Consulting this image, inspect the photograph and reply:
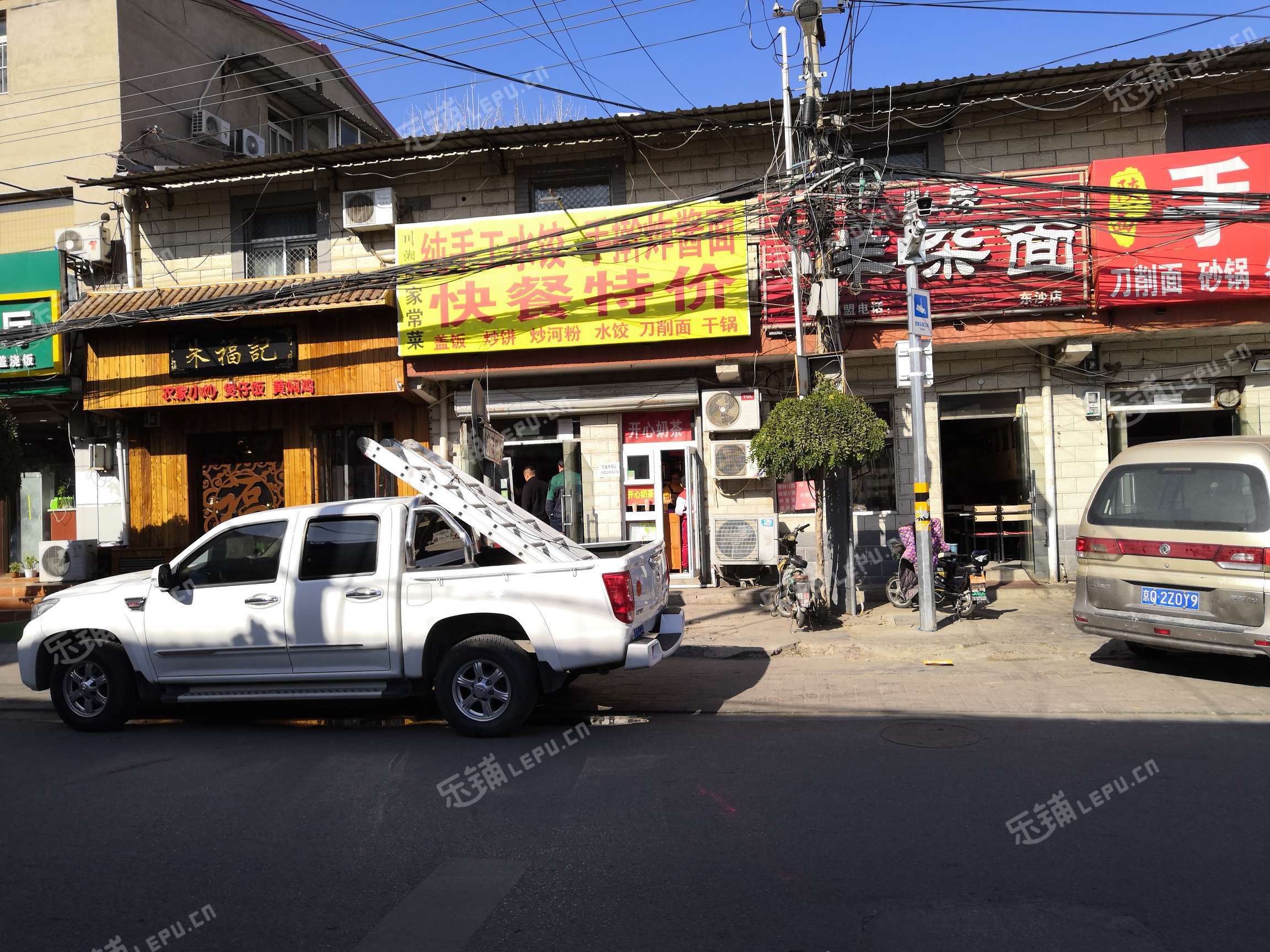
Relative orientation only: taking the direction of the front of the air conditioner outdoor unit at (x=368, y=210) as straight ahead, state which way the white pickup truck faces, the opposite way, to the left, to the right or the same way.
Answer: to the right

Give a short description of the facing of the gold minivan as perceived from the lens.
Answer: facing away from the viewer

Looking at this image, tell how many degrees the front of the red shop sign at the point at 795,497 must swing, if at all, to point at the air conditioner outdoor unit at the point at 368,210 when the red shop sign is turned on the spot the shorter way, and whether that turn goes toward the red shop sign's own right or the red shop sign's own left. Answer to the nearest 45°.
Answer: approximately 90° to the red shop sign's own right

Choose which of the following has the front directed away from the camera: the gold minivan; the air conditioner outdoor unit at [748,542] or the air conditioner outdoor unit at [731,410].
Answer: the gold minivan

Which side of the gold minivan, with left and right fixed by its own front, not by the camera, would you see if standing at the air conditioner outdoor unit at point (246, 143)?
left

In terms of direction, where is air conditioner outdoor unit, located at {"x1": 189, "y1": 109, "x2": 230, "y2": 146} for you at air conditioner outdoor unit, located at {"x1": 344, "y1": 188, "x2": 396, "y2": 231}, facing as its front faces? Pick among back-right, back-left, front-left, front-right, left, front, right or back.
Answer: back-right

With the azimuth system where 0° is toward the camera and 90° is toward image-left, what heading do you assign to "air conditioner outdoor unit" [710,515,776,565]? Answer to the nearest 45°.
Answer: approximately 0°

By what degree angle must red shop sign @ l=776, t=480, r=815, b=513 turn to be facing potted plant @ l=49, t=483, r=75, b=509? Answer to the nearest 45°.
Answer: approximately 90° to its right
